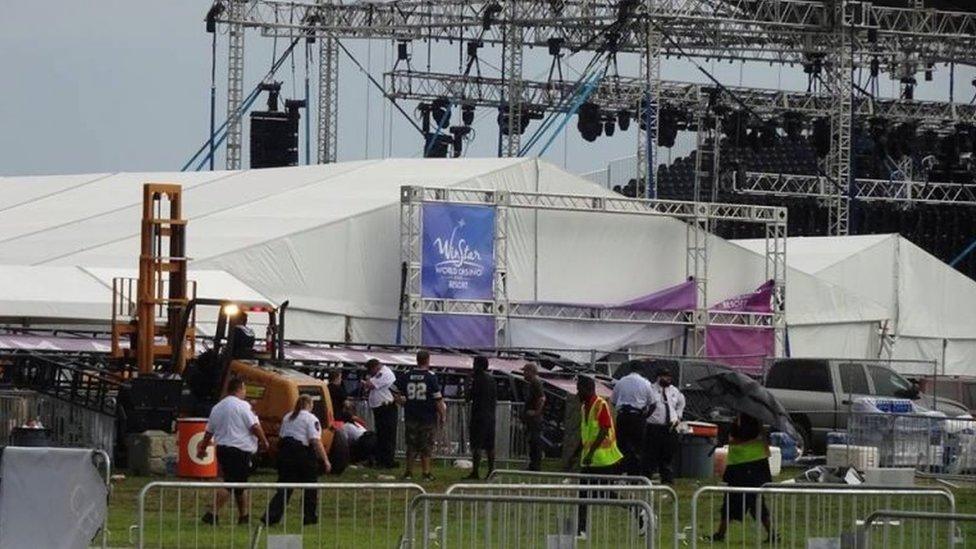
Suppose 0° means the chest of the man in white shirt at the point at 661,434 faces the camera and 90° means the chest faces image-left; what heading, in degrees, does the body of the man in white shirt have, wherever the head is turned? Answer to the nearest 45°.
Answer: approximately 0°

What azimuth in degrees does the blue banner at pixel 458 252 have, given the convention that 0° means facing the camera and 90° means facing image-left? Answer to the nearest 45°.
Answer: approximately 0°

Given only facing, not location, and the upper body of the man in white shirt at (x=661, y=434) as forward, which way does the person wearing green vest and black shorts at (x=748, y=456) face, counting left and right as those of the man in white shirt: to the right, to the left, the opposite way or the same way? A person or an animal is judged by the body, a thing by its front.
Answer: the opposite way

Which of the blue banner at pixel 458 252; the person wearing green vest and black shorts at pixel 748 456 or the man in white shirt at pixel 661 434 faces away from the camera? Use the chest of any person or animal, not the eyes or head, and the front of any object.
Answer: the person wearing green vest and black shorts

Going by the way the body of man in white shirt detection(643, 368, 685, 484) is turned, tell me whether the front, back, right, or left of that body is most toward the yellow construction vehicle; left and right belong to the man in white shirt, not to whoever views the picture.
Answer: right

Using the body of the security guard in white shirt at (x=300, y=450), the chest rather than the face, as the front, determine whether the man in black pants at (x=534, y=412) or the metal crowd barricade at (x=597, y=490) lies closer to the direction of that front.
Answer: the man in black pants

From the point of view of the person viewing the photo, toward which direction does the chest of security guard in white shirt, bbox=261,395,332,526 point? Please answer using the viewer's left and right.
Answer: facing away from the viewer and to the right of the viewer

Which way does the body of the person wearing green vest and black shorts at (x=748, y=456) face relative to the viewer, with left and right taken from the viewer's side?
facing away from the viewer

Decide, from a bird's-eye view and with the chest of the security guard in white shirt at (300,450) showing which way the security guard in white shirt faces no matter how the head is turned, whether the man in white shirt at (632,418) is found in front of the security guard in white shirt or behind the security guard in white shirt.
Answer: in front
